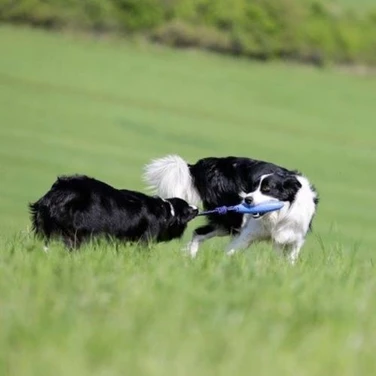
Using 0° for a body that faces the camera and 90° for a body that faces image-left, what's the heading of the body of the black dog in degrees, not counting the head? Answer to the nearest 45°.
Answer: approximately 270°

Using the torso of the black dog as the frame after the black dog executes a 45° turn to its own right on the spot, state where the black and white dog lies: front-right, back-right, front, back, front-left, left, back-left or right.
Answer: left
